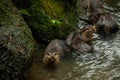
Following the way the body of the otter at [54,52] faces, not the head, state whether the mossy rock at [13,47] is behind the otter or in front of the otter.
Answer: in front

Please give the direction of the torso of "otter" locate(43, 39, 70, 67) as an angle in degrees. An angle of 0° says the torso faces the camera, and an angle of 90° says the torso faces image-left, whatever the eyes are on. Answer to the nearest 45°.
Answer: approximately 45°

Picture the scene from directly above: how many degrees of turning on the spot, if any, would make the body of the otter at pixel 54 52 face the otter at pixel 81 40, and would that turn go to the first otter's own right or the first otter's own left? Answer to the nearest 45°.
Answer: approximately 180°
